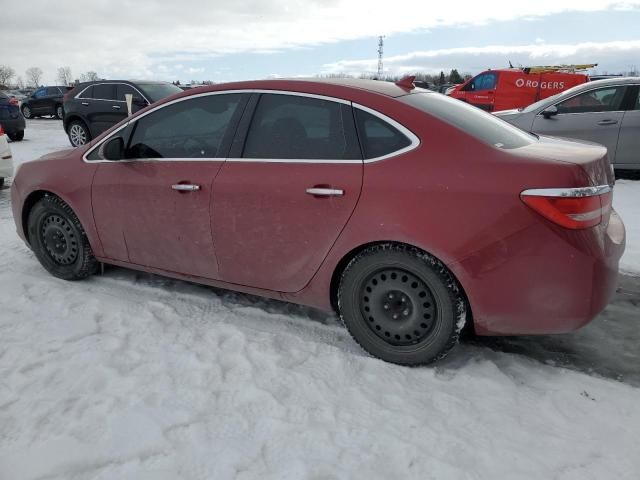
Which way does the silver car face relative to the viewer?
to the viewer's left

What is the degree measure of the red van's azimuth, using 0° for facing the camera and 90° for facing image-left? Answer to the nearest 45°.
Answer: approximately 90°

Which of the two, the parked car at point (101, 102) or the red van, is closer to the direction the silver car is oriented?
the parked car

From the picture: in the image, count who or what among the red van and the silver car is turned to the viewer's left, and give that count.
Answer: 2

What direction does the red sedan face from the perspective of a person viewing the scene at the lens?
facing away from the viewer and to the left of the viewer

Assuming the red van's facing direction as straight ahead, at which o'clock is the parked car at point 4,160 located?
The parked car is roughly at 10 o'clock from the red van.
